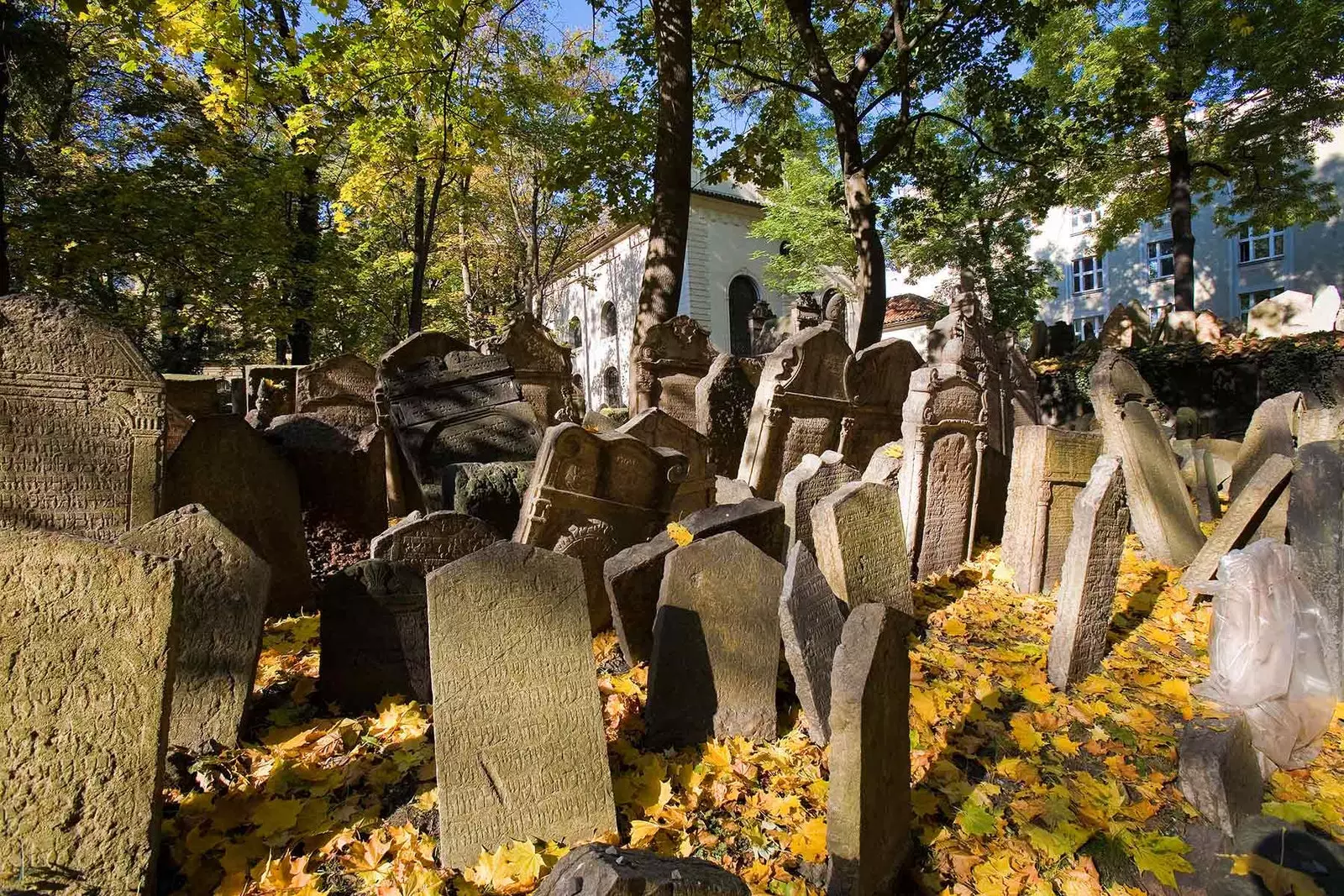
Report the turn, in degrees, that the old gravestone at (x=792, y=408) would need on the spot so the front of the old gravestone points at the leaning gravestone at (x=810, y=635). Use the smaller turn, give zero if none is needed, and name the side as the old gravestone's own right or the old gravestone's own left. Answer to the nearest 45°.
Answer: approximately 45° to the old gravestone's own right

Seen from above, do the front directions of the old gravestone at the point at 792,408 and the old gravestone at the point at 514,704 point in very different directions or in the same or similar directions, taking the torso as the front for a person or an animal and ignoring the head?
same or similar directions

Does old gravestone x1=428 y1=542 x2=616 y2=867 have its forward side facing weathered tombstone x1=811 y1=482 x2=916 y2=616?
no

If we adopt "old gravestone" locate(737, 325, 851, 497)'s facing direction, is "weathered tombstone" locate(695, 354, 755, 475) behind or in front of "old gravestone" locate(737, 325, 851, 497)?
behind

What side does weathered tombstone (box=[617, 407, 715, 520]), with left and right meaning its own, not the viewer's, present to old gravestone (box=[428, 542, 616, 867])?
front

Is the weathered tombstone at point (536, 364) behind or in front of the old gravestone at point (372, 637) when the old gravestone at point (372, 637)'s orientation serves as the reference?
behind

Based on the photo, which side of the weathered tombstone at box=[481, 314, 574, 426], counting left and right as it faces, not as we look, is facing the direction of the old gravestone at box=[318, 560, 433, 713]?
front

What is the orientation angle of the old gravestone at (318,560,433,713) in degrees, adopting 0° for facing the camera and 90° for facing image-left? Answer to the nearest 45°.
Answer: approximately 0°

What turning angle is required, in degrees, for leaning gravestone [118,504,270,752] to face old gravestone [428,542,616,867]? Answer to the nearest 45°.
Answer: approximately 45° to its left

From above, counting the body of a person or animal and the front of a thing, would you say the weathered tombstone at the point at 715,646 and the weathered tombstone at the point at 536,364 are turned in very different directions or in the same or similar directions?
same or similar directions

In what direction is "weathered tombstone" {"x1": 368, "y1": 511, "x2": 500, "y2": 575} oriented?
toward the camera

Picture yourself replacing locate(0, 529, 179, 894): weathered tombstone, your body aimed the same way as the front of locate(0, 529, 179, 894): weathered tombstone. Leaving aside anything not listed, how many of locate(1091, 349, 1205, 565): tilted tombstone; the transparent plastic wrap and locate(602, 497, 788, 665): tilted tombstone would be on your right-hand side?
0

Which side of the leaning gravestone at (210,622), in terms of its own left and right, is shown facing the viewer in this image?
front

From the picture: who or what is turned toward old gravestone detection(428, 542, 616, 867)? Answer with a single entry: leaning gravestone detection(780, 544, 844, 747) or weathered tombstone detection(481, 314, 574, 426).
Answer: the weathered tombstone

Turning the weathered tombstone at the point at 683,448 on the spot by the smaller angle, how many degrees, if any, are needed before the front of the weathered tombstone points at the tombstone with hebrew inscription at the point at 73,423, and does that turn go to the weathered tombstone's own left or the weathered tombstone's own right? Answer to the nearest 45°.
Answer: approximately 45° to the weathered tombstone's own right

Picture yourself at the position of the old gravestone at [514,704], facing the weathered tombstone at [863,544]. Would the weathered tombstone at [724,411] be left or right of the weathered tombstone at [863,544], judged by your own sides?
left

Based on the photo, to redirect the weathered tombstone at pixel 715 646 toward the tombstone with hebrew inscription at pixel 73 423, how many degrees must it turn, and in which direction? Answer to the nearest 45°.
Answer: approximately 90° to its right

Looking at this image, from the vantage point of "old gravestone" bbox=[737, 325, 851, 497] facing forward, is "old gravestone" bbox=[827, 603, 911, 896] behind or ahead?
ahead

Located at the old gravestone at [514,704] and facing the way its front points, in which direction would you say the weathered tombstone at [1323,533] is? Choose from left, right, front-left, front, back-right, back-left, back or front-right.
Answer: left

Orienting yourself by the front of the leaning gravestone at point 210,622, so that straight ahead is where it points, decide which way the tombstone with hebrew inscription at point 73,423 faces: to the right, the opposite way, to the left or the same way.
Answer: the same way

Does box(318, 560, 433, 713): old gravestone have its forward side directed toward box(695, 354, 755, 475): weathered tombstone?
no

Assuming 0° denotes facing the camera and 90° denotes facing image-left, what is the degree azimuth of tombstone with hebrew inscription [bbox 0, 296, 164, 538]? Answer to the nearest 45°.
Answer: approximately 0°
